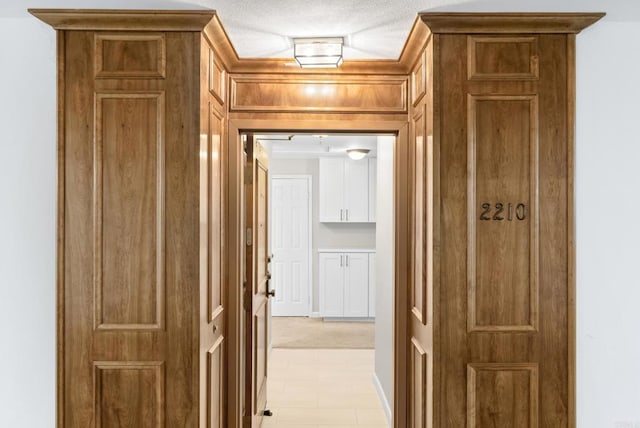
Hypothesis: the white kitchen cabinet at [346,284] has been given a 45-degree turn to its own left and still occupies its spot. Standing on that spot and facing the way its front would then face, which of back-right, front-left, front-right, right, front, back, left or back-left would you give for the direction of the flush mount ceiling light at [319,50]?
front-right

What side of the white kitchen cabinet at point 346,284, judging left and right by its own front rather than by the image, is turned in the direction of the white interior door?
right

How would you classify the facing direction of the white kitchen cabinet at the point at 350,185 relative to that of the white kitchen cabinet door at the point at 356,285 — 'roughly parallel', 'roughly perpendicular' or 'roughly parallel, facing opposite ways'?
roughly parallel

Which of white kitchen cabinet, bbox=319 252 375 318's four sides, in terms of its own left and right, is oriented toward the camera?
front

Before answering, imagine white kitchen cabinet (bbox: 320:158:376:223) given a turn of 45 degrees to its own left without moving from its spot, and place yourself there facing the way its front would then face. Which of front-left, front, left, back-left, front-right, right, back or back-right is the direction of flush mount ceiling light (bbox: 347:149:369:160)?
front-right

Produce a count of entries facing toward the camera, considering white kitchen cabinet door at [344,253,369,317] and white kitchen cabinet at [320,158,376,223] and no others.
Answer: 2

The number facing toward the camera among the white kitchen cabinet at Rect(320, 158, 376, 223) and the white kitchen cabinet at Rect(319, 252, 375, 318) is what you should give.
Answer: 2

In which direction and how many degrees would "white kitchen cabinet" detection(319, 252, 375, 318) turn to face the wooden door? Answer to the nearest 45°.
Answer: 0° — it already faces it

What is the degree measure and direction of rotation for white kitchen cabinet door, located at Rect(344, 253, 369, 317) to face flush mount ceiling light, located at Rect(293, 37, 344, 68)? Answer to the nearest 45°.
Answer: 0° — it already faces it

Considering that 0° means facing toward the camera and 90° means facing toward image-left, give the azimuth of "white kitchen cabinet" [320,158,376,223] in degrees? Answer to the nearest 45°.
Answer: approximately 0°
